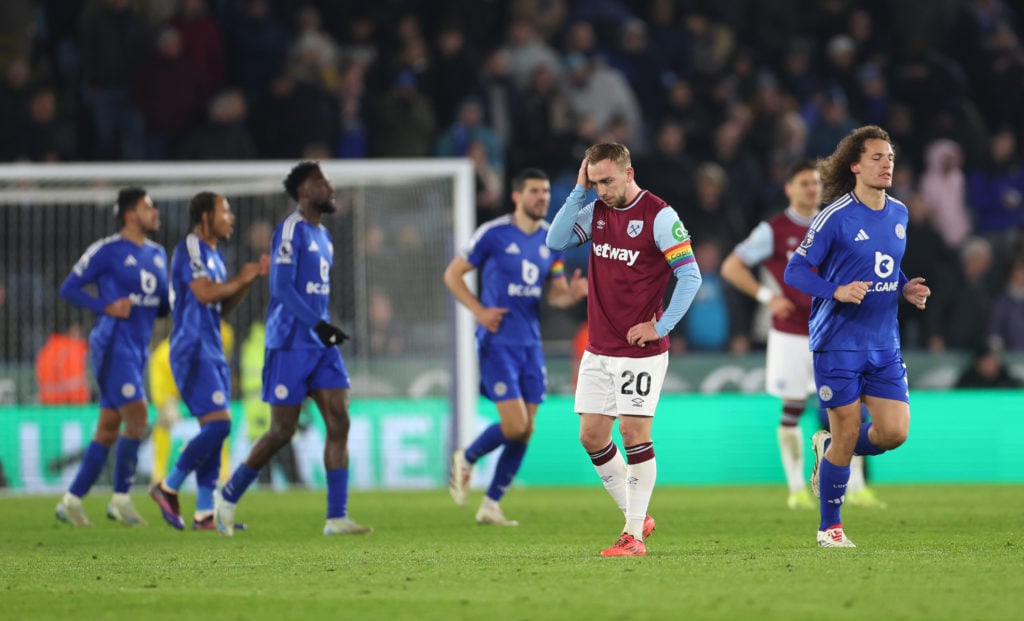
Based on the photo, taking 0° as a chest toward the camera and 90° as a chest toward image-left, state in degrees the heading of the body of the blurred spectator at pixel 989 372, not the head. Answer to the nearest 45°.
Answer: approximately 0°

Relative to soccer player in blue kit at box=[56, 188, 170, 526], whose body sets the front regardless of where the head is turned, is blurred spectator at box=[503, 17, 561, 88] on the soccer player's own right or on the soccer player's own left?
on the soccer player's own left

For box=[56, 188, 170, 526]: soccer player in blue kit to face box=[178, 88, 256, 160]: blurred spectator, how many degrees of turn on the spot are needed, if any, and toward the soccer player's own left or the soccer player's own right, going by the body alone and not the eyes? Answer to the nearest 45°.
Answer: approximately 135° to the soccer player's own left

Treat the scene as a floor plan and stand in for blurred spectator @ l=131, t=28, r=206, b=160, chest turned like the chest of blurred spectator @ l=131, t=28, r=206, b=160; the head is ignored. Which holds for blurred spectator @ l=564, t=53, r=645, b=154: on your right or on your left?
on your left

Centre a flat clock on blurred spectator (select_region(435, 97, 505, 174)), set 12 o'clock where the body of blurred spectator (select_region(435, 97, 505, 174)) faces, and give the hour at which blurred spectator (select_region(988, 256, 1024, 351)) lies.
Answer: blurred spectator (select_region(988, 256, 1024, 351)) is roughly at 9 o'clock from blurred spectator (select_region(435, 97, 505, 174)).

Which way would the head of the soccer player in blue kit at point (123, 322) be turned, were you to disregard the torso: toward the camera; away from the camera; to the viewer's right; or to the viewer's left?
to the viewer's right

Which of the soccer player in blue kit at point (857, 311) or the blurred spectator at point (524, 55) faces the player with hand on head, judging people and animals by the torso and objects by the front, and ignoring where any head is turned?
the blurred spectator

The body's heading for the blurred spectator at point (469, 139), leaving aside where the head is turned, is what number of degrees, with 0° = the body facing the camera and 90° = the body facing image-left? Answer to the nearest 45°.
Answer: approximately 0°

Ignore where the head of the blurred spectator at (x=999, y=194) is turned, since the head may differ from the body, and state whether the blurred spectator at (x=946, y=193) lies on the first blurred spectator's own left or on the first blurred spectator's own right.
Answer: on the first blurred spectator's own right
